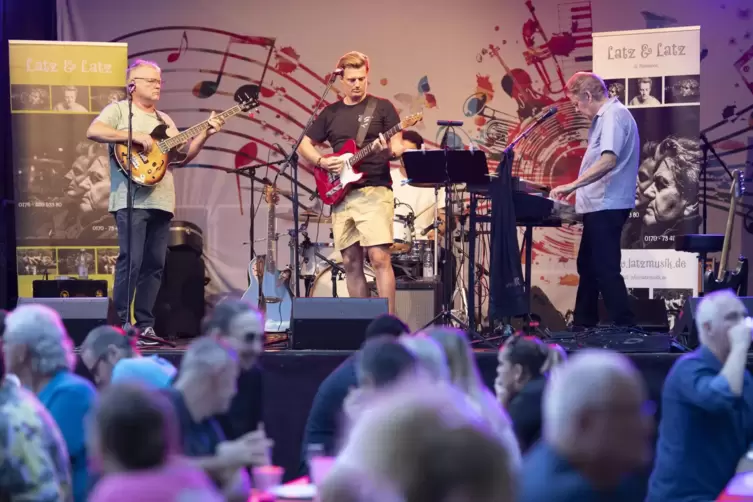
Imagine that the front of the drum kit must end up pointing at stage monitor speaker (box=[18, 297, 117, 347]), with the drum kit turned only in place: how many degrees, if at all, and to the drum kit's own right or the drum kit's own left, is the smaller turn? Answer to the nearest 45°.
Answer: approximately 45° to the drum kit's own right

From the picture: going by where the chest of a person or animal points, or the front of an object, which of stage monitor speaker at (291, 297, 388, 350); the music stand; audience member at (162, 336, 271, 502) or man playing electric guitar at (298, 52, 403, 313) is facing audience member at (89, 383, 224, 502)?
the man playing electric guitar

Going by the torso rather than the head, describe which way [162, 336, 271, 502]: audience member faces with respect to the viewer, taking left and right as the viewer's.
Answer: facing to the right of the viewer

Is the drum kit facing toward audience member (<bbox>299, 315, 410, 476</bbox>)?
yes

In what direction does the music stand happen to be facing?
away from the camera

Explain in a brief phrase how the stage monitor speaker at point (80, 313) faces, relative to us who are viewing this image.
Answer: facing away from the viewer

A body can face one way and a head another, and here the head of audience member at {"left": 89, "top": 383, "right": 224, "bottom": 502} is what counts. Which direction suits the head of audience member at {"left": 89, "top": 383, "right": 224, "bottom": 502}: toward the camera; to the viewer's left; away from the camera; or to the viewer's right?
away from the camera

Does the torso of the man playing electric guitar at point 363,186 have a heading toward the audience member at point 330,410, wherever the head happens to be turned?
yes

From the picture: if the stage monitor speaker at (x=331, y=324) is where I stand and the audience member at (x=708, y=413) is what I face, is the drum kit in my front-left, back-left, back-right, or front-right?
back-left

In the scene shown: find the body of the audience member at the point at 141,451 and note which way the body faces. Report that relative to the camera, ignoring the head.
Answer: away from the camera

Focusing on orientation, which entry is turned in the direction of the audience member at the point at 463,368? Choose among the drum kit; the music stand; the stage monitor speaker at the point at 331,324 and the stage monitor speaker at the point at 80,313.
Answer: the drum kit
